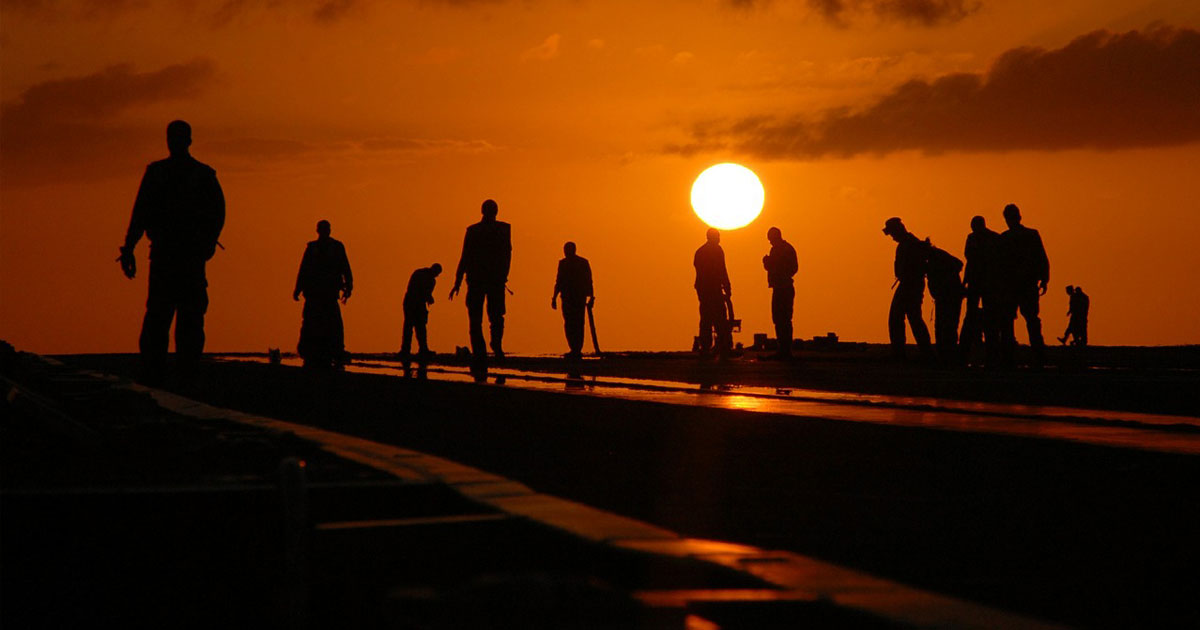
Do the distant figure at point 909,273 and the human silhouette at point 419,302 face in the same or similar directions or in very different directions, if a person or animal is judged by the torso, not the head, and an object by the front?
very different directions

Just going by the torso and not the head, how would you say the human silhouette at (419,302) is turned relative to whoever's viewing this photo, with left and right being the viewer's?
facing to the right of the viewer

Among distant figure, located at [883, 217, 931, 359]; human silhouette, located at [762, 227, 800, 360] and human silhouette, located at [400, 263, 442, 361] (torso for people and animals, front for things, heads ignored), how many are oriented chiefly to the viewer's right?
1

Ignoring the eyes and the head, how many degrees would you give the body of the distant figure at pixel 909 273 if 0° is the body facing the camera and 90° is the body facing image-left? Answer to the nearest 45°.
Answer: approximately 90°

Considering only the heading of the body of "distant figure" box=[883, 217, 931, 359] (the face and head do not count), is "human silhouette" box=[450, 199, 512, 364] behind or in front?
in front

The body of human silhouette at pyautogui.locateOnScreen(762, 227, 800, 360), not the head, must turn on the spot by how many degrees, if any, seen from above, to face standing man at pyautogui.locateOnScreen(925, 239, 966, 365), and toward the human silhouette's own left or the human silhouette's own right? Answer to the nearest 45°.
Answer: approximately 135° to the human silhouette's own left

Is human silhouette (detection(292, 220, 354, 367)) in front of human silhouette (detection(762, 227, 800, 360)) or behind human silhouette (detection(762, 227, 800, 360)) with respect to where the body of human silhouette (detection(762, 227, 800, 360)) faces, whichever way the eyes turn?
in front

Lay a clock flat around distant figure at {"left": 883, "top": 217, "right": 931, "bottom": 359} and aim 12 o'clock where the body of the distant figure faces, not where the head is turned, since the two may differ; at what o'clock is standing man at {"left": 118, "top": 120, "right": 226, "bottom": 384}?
The standing man is roughly at 10 o'clock from the distant figure.

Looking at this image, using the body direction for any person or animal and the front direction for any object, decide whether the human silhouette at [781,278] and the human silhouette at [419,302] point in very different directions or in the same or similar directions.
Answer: very different directions

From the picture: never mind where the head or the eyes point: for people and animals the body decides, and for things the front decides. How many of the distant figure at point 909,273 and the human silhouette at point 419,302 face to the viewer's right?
1
